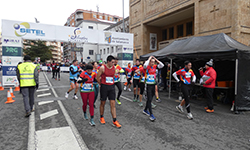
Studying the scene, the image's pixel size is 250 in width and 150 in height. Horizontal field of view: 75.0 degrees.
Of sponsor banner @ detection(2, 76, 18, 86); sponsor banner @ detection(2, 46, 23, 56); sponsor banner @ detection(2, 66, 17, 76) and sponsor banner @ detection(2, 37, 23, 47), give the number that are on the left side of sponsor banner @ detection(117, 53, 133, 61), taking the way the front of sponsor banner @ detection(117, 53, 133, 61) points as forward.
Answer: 0

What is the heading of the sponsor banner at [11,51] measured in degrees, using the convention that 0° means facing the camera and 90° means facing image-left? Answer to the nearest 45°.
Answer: approximately 0°

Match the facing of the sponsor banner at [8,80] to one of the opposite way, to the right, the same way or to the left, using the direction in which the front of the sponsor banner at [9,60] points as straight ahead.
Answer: the same way

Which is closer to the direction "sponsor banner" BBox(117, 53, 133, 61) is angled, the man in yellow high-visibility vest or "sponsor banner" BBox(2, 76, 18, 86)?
the man in yellow high-visibility vest

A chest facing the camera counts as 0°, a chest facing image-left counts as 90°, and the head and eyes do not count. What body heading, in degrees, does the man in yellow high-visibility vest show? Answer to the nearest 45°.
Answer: approximately 180°

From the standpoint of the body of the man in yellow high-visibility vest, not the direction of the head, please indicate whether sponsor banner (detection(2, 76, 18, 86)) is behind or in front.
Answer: in front

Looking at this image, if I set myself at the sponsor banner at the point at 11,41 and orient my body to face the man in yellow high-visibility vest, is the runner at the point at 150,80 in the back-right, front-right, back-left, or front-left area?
front-left

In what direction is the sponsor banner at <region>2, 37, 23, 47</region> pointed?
toward the camera

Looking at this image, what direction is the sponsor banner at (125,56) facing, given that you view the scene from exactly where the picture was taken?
facing the viewer

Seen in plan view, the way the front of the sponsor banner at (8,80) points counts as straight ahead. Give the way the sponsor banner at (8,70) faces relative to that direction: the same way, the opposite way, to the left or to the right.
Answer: the same way

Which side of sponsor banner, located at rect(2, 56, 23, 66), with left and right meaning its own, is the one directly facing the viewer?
front

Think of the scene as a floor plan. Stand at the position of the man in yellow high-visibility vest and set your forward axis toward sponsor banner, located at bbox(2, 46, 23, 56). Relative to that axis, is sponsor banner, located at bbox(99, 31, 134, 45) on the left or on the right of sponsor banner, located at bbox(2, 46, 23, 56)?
right

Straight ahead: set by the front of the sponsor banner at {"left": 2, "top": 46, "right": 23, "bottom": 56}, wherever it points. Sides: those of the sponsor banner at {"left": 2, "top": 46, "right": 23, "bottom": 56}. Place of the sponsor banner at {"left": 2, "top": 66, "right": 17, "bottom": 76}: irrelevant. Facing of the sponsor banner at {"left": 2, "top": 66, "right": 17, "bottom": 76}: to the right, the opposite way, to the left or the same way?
the same way

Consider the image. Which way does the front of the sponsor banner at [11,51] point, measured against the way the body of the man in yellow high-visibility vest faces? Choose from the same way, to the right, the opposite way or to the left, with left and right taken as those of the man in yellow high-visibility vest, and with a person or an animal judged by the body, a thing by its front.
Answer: the opposite way

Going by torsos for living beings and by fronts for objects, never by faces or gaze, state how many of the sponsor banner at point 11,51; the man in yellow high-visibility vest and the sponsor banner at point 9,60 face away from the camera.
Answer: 1

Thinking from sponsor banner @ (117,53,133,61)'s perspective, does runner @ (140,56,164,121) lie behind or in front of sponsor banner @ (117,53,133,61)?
in front
